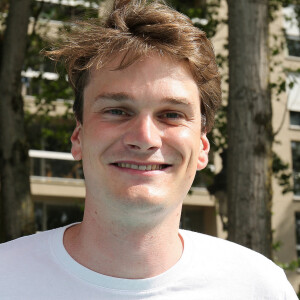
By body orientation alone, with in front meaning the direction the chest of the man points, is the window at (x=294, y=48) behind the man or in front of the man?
behind

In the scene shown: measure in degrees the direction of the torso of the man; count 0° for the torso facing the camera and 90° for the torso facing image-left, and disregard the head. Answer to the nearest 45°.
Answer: approximately 0°

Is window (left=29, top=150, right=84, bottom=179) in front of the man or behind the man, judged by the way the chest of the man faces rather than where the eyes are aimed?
behind

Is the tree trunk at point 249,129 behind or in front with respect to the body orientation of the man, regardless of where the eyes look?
behind

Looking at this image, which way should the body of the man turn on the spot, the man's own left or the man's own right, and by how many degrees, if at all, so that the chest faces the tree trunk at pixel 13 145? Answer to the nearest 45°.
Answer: approximately 180°
